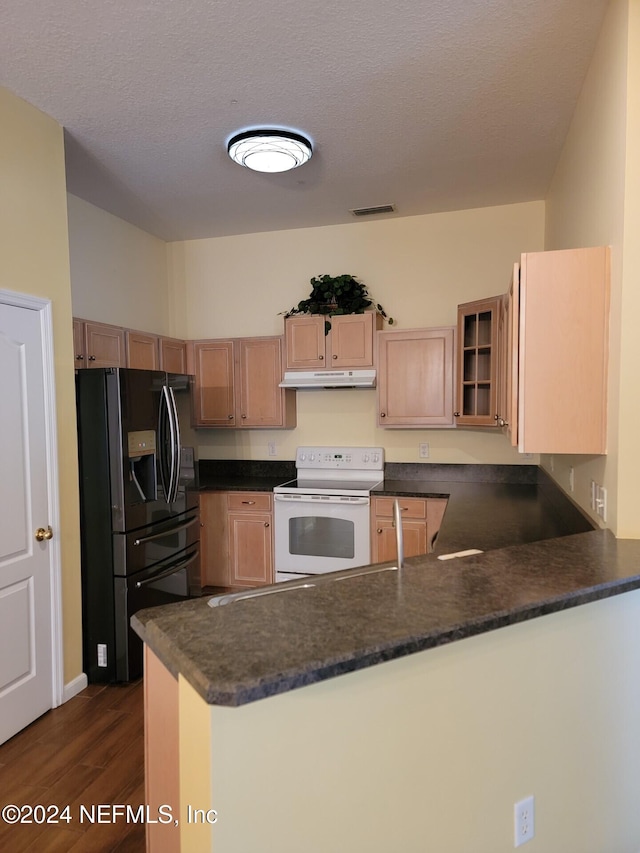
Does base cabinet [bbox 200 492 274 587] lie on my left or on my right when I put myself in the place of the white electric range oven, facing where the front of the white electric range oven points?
on my right

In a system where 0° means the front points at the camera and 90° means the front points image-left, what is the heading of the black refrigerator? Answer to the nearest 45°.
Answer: approximately 315°

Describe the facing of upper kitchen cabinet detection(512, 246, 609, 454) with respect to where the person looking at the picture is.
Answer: facing to the left of the viewer

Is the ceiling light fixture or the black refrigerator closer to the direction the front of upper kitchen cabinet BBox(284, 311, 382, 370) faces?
the ceiling light fixture

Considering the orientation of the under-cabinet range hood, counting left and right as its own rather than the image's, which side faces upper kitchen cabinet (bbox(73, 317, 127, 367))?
right

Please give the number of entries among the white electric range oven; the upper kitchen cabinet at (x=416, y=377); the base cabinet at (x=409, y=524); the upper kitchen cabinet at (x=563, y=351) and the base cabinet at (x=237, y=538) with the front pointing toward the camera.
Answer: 4
